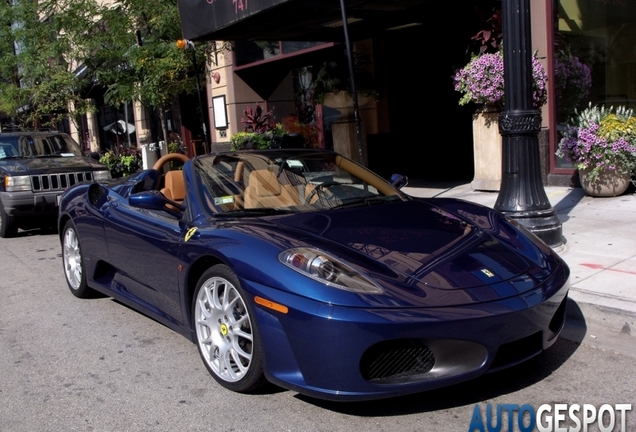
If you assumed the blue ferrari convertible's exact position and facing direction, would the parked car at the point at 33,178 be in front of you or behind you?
behind

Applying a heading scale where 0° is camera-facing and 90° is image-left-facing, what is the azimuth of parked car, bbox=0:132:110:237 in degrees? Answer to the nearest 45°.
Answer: approximately 315°

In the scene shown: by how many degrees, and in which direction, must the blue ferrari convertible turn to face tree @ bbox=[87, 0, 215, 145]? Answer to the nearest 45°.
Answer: approximately 135° to its left

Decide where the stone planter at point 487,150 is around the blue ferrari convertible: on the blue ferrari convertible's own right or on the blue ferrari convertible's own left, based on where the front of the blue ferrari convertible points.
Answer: on the blue ferrari convertible's own left

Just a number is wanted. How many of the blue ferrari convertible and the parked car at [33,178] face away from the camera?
0

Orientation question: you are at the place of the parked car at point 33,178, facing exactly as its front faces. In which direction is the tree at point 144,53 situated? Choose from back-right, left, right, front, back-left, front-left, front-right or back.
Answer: left

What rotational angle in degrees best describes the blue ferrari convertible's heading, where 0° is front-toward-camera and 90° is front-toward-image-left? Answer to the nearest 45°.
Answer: approximately 315°

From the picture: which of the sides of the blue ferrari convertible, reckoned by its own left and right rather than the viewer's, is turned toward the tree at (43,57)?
back

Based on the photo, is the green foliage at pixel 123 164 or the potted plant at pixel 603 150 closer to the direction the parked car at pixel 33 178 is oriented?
the potted plant
